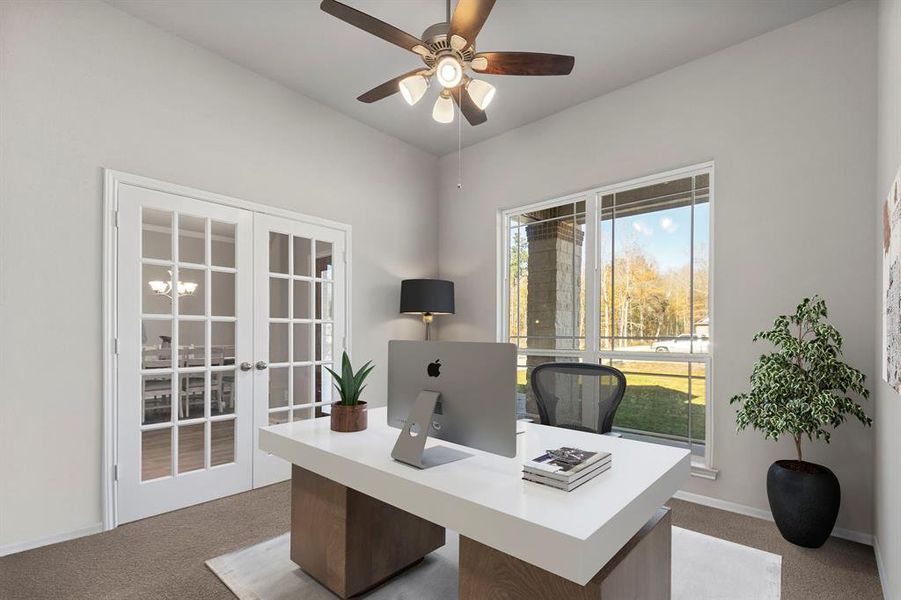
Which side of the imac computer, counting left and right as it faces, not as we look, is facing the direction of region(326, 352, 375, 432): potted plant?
left

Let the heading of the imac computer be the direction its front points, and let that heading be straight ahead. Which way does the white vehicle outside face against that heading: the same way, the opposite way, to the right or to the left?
to the left

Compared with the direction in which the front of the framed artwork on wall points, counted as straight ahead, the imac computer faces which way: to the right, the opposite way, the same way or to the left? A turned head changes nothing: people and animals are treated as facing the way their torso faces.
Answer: to the right

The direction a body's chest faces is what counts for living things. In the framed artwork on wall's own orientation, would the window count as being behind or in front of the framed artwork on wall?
in front

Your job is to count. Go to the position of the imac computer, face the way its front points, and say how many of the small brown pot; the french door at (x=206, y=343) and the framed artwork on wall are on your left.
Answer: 2

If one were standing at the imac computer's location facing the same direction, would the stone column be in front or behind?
in front

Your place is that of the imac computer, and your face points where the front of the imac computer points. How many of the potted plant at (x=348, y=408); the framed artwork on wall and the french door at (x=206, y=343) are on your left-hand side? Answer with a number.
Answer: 2

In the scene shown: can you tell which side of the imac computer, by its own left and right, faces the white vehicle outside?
front

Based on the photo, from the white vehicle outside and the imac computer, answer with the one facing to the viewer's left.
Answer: the white vehicle outside

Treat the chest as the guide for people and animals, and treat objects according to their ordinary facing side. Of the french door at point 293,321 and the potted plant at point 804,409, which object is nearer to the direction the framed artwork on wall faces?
the french door

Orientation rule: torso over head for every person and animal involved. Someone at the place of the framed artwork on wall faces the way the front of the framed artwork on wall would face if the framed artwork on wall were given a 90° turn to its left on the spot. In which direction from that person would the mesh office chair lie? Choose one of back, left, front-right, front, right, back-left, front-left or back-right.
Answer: right

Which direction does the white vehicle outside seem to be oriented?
to the viewer's left

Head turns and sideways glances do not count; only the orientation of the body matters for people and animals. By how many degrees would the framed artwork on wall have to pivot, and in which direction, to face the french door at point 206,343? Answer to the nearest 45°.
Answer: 0° — it already faces it

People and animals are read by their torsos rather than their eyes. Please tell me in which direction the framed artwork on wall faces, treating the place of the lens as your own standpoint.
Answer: facing to the left of the viewer

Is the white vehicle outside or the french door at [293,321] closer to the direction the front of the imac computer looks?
the white vehicle outside

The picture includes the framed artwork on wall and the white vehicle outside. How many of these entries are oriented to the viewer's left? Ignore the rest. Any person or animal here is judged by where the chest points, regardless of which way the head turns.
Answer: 2

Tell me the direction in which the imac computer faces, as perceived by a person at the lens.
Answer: facing away from the viewer and to the right of the viewer
